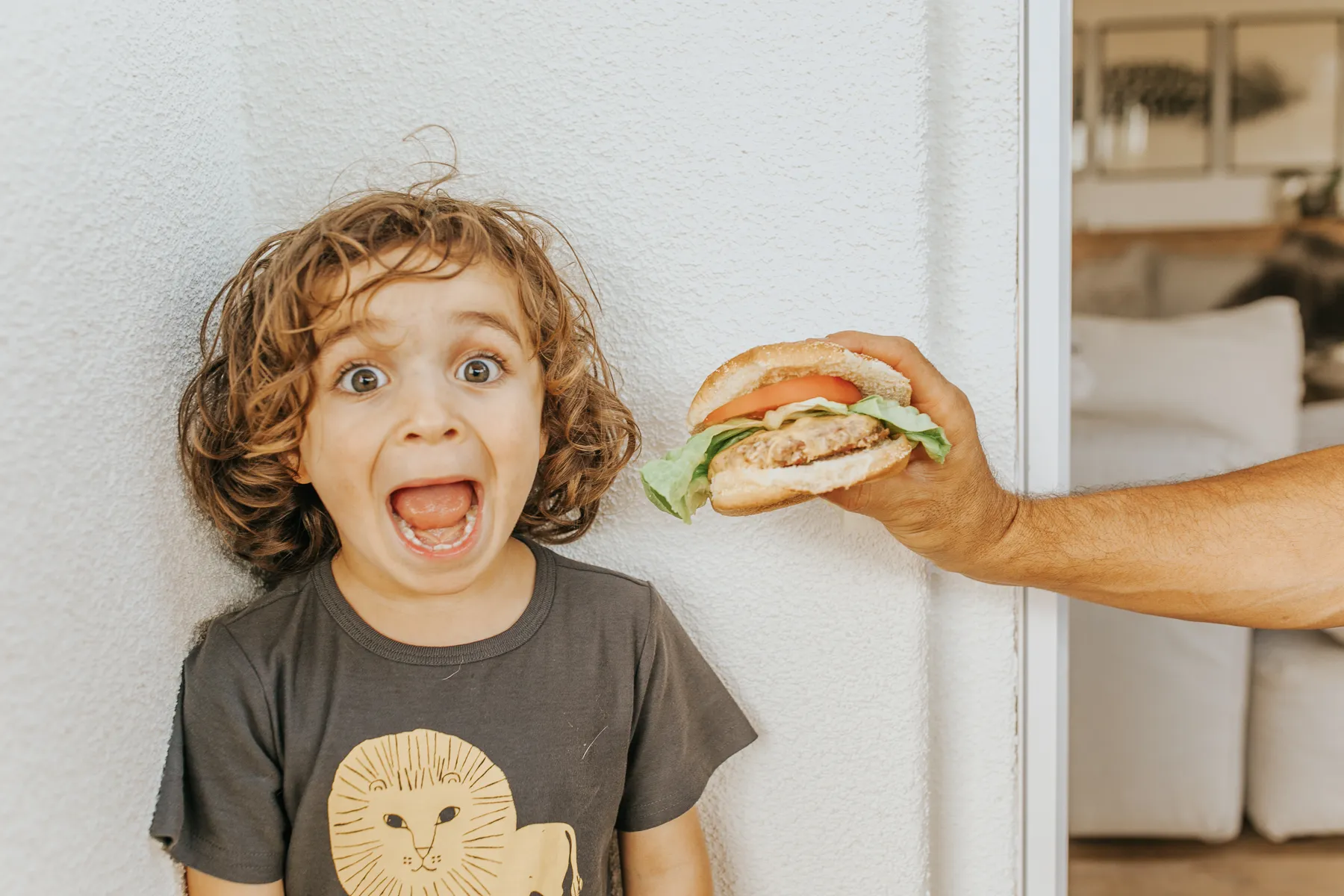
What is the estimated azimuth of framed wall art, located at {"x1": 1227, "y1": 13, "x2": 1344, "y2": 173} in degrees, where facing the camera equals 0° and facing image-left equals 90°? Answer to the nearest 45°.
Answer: approximately 0°

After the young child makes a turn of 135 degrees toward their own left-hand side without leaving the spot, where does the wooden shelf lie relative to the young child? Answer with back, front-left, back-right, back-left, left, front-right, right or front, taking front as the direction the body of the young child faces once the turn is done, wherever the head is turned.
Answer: front

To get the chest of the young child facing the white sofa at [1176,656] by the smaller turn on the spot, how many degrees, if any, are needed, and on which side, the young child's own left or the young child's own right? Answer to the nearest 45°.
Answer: approximately 135° to the young child's own left

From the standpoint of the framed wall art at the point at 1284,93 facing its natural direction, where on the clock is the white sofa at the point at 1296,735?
The white sofa is roughly at 12 o'clock from the framed wall art.
